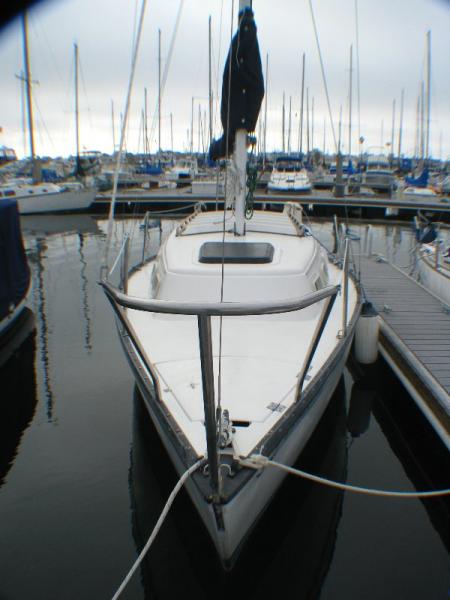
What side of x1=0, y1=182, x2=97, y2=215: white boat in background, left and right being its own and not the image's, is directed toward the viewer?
right

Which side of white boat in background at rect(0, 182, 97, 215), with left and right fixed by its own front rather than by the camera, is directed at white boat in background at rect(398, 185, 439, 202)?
front

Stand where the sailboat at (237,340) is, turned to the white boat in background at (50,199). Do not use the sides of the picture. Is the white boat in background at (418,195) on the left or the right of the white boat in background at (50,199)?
right

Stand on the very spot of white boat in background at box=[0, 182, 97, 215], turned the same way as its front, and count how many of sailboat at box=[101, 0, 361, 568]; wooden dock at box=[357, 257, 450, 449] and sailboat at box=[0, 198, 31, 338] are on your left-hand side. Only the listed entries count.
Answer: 0

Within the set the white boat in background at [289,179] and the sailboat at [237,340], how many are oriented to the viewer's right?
0

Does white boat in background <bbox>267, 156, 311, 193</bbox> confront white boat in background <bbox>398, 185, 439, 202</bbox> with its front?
no

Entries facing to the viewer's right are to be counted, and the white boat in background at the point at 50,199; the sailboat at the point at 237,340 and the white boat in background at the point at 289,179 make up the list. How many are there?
1

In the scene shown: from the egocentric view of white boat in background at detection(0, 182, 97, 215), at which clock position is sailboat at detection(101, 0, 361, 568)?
The sailboat is roughly at 3 o'clock from the white boat in background.

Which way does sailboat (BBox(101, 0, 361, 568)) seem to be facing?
toward the camera

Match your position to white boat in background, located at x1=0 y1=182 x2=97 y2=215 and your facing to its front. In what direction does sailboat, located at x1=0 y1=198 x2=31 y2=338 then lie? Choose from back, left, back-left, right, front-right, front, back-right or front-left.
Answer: right

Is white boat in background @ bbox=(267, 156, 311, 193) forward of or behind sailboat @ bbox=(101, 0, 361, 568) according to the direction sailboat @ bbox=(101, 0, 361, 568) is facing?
behind

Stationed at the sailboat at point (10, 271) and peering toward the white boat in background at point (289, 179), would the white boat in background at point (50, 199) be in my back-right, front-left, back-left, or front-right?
front-left
